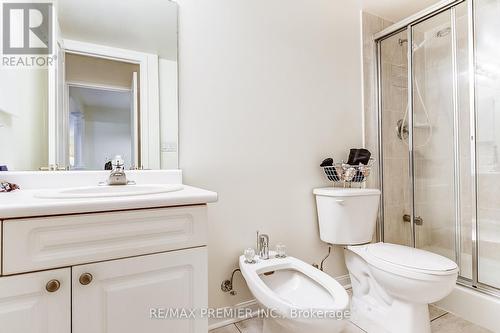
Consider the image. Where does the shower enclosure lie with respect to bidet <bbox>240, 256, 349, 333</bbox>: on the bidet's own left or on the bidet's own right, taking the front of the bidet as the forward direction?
on the bidet's own left

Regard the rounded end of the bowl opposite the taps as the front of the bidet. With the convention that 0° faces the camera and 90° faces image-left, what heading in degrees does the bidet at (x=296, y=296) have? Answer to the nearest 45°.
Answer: approximately 315°

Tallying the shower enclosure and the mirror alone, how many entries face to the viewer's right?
0

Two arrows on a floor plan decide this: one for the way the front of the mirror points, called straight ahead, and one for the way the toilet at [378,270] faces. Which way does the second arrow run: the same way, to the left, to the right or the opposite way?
the same way

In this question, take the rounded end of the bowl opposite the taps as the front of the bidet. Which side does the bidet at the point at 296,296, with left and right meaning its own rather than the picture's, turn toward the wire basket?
left

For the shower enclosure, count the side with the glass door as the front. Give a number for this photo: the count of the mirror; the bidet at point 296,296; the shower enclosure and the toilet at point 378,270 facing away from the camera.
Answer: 0

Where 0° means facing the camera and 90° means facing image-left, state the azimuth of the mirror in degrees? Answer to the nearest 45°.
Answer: approximately 0°

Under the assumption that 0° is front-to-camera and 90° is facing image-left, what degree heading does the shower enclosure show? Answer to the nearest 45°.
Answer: approximately 45°

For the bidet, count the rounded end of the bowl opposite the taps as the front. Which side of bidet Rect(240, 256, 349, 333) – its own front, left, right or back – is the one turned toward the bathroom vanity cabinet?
right

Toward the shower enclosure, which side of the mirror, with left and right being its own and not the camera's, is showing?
left

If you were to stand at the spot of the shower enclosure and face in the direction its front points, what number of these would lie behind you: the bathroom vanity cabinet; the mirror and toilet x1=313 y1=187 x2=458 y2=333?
0

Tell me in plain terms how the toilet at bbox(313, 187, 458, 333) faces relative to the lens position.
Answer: facing the viewer and to the right of the viewer
